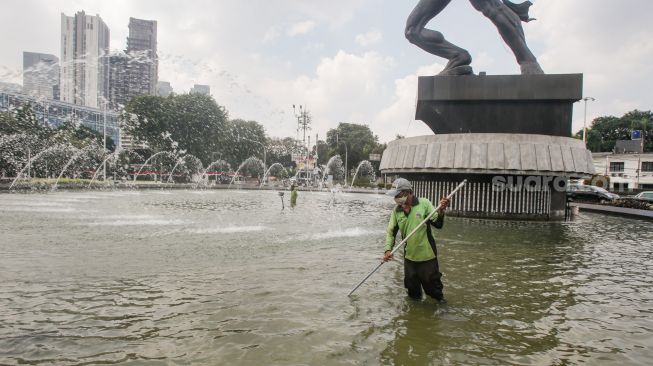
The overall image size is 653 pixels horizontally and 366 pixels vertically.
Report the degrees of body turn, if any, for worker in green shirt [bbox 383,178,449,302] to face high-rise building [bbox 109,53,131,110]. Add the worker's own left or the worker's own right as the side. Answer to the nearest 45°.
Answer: approximately 90° to the worker's own right

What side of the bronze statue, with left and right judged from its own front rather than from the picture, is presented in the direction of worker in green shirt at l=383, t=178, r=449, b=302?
left

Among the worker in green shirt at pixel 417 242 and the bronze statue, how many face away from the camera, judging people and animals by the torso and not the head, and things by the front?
0

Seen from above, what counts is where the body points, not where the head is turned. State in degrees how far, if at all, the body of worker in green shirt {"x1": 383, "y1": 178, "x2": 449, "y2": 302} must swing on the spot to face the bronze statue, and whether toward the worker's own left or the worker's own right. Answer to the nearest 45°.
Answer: approximately 135° to the worker's own right

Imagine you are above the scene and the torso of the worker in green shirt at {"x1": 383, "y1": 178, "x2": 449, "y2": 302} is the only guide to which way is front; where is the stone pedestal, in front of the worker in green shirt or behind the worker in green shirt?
behind

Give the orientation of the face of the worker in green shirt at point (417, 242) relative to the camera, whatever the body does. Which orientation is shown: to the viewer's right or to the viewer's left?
to the viewer's left

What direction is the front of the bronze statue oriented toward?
to the viewer's left

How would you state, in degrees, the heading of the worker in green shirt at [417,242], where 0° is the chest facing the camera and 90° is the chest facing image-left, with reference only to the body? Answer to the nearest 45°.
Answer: approximately 45°
